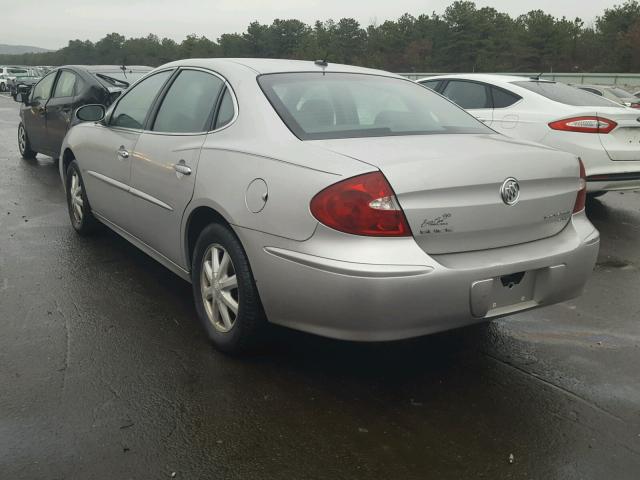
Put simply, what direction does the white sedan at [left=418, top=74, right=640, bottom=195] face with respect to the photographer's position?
facing away from the viewer and to the left of the viewer

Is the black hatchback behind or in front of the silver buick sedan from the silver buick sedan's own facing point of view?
in front

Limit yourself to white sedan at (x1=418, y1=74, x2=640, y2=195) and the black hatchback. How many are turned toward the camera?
0

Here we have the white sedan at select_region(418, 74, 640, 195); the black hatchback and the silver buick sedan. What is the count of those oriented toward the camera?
0

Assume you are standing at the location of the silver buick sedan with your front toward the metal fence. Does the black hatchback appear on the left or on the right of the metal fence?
left

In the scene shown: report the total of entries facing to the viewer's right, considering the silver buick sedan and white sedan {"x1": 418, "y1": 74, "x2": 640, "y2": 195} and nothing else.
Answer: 0

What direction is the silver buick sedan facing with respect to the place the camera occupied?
facing away from the viewer and to the left of the viewer

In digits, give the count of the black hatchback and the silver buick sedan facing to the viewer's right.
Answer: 0

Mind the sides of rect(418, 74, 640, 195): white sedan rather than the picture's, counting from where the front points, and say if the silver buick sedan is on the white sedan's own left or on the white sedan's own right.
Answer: on the white sedan's own left

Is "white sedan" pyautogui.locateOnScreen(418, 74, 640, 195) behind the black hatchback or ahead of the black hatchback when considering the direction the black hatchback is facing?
behind

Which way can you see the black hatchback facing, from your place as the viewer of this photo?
facing away from the viewer and to the left of the viewer

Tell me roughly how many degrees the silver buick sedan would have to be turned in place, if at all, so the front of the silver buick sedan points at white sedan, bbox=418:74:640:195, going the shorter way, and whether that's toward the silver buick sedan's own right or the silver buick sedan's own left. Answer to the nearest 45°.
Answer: approximately 90° to the silver buick sedan's own right

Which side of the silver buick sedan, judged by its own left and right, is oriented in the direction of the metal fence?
right

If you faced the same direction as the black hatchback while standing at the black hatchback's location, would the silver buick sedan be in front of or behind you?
behind

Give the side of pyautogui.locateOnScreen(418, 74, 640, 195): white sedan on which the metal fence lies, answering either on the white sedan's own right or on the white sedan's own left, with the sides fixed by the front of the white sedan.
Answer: on the white sedan's own right
